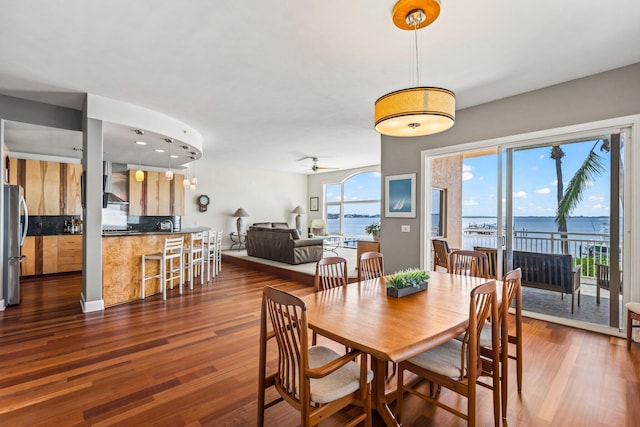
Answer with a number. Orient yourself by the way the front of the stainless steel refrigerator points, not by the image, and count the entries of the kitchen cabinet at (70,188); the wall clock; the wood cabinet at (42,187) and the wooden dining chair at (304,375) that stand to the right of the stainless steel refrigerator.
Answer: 1

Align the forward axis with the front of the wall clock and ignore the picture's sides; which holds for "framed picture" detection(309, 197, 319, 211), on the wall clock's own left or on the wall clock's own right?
on the wall clock's own left

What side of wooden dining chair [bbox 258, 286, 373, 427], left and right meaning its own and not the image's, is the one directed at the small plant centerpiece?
front

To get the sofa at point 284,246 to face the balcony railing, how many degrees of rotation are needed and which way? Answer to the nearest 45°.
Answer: approximately 90° to its right

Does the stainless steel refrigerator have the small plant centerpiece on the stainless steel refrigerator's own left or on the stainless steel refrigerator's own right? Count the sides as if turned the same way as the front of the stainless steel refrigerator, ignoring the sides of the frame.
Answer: on the stainless steel refrigerator's own right

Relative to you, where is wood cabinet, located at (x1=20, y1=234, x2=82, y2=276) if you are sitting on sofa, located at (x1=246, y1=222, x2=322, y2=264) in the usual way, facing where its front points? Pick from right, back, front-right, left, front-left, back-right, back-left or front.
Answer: back-left

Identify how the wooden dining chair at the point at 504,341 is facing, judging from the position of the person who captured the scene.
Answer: facing to the left of the viewer

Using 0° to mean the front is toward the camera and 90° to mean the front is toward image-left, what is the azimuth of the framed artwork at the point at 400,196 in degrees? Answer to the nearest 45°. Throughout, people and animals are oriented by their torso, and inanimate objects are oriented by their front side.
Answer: approximately 0°

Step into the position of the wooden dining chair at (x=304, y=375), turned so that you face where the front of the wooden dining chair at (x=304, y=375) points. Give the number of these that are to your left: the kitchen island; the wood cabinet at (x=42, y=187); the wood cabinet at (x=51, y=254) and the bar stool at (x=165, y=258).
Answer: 4

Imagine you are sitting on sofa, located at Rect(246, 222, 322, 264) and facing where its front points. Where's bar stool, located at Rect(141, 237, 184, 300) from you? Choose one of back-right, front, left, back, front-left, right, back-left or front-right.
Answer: back

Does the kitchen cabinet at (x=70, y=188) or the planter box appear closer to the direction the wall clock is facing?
the planter box

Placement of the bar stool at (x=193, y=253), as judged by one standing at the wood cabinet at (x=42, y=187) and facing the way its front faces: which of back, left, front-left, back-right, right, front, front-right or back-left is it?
front-left

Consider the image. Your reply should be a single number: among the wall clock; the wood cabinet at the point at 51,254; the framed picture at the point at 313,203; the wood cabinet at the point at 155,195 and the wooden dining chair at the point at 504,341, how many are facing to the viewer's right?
0

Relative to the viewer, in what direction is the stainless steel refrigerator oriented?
to the viewer's right

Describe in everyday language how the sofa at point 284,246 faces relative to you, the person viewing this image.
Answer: facing away from the viewer and to the right of the viewer

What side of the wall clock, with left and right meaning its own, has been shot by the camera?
front

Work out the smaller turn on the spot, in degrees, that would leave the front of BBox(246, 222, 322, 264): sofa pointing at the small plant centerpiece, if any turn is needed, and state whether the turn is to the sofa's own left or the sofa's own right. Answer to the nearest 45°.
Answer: approximately 135° to the sofa's own right

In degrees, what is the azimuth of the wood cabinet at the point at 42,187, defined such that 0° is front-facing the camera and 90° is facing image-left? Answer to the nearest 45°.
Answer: approximately 0°

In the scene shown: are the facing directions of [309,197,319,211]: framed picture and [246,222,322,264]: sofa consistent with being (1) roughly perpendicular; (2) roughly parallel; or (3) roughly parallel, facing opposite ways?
roughly parallel, facing opposite ways
